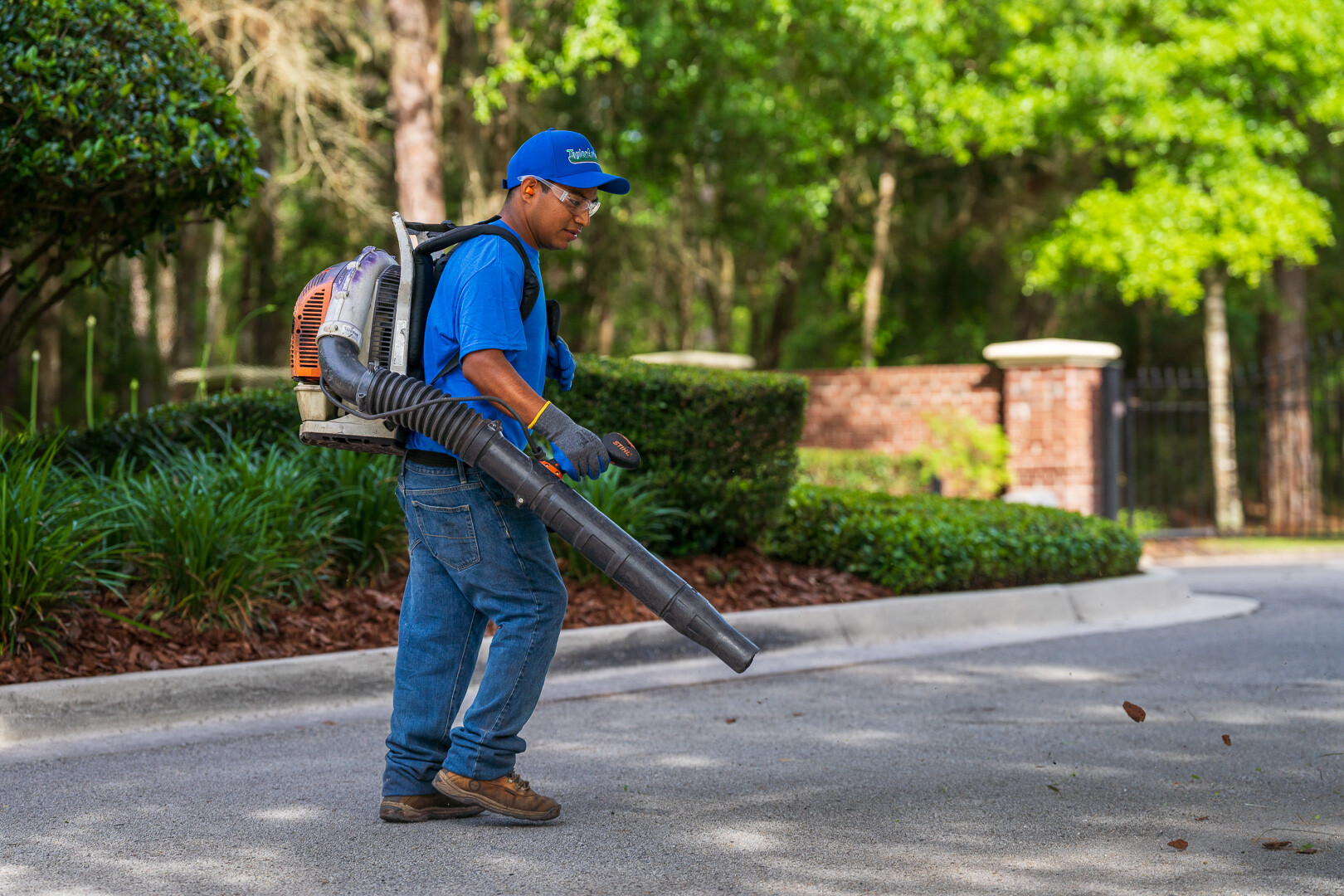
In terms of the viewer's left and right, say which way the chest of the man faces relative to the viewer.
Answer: facing to the right of the viewer

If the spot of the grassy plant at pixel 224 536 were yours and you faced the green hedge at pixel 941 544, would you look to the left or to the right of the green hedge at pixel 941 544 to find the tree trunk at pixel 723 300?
left

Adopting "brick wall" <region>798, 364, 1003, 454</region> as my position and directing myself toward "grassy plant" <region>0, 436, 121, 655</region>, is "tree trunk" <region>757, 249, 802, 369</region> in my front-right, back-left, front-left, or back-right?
back-right

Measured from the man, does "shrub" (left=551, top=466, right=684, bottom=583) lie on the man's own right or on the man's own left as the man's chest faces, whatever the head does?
on the man's own left

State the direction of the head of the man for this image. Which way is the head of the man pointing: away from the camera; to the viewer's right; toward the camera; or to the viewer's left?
to the viewer's right

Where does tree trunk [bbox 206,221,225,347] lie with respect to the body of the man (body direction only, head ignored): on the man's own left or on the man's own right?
on the man's own left

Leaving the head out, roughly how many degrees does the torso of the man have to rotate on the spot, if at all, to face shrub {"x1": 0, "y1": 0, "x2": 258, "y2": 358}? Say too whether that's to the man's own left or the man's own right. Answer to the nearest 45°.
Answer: approximately 135° to the man's own left

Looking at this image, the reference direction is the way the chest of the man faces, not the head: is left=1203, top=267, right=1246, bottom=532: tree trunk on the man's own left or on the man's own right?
on the man's own left

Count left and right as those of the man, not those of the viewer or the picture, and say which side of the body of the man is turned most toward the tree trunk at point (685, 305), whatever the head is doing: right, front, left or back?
left

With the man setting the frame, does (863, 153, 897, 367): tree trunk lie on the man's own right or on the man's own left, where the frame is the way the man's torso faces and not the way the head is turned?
on the man's own left

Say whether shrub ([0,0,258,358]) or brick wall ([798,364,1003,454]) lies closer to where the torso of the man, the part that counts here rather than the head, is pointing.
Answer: the brick wall

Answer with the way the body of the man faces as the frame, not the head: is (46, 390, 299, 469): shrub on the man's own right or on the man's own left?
on the man's own left

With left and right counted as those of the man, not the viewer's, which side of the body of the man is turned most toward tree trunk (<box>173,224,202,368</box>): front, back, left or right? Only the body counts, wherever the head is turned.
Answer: left
